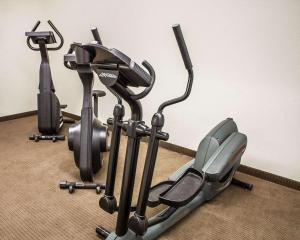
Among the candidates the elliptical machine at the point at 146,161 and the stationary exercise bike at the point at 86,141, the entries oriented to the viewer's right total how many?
0
